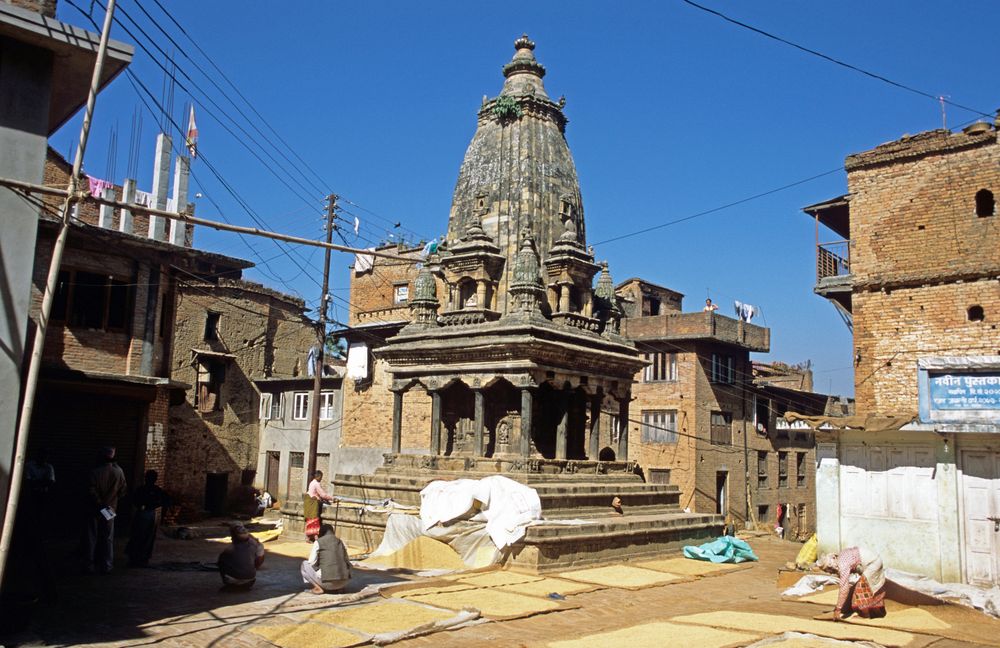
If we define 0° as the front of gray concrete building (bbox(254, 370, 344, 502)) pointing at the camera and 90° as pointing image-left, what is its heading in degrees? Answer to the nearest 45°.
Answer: approximately 0°

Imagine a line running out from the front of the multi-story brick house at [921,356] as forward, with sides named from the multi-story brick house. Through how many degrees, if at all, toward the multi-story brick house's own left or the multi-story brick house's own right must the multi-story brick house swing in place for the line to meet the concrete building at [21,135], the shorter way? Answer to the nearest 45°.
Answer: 0° — it already faces it

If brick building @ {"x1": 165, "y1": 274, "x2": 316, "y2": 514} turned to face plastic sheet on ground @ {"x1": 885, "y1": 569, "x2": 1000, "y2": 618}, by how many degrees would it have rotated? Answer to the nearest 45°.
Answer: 0° — it already faces it

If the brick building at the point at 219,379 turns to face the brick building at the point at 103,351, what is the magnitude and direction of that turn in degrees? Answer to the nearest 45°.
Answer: approximately 45° to its right

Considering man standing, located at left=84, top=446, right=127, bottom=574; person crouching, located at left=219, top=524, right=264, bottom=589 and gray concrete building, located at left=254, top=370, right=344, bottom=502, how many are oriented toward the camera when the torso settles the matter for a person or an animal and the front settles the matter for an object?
1

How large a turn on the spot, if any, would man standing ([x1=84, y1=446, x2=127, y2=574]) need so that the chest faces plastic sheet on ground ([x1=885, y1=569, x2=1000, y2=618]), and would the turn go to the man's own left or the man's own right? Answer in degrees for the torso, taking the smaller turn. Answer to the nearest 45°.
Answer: approximately 90° to the man's own right

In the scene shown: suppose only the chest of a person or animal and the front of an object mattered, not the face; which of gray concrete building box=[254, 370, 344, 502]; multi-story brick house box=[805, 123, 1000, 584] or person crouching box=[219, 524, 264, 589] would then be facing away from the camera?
the person crouching

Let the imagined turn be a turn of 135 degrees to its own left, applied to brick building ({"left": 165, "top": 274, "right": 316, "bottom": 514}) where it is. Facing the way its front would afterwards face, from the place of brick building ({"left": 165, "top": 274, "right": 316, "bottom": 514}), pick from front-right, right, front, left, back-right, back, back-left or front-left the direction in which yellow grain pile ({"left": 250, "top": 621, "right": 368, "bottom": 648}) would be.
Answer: back

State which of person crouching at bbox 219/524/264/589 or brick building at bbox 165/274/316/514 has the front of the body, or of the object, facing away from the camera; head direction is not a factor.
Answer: the person crouching

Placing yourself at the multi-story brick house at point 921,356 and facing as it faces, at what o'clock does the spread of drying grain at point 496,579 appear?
The spread of drying grain is roughly at 12 o'clock from the multi-story brick house.

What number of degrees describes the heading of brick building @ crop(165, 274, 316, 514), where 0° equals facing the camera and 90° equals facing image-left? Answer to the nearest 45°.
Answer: approximately 315°

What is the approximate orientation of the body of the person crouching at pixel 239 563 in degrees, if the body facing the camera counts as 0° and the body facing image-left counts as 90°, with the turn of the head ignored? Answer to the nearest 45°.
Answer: approximately 180°

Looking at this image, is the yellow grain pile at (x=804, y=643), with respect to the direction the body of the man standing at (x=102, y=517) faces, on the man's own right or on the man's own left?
on the man's own right

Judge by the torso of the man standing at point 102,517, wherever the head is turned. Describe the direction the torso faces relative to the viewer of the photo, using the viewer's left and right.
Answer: facing away from the viewer
